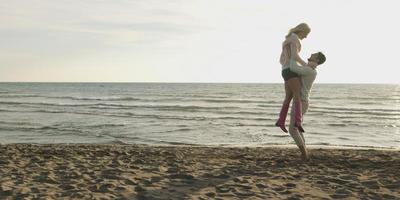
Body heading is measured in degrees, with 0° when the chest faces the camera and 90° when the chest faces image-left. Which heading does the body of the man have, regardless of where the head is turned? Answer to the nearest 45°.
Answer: approximately 90°

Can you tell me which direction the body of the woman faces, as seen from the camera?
to the viewer's right
